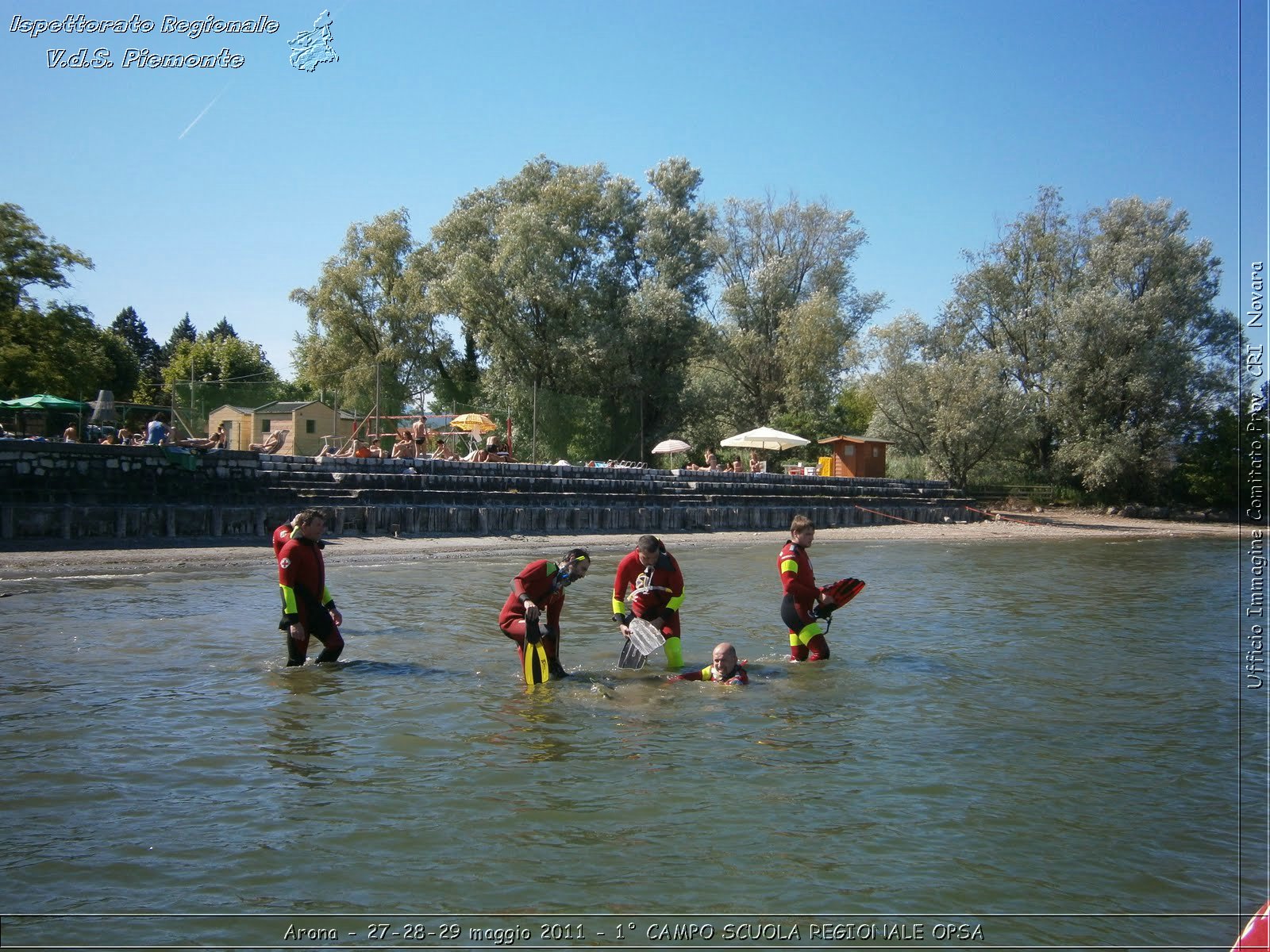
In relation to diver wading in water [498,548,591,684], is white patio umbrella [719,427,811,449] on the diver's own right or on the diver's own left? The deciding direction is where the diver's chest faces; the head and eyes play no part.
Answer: on the diver's own left

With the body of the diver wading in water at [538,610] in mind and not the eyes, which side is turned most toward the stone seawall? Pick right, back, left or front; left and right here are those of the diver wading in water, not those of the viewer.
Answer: left

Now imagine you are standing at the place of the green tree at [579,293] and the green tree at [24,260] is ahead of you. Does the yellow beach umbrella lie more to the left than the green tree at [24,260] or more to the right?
left

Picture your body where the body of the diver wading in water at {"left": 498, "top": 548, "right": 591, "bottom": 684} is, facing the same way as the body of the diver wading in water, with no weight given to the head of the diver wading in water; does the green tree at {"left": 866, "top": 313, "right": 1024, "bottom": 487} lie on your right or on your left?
on your left

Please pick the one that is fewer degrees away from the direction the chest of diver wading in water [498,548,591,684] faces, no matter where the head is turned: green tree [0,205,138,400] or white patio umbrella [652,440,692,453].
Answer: the white patio umbrella

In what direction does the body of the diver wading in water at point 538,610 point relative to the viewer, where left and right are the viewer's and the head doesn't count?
facing to the right of the viewer

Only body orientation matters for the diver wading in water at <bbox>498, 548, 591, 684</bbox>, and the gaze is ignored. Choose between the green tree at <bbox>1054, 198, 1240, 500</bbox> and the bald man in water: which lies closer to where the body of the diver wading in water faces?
the bald man in water

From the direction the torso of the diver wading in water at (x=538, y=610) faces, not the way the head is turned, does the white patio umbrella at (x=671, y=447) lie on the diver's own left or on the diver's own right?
on the diver's own left

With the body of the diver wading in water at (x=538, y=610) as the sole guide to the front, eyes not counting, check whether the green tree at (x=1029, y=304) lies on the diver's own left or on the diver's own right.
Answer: on the diver's own left

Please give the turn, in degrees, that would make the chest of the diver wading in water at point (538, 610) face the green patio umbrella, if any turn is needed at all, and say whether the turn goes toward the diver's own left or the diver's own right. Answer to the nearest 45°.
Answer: approximately 135° to the diver's own left

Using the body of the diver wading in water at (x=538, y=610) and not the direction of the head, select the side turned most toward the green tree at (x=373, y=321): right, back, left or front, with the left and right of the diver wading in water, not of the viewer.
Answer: left
